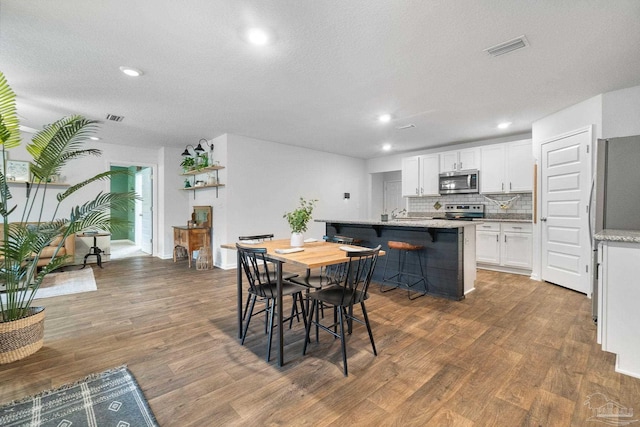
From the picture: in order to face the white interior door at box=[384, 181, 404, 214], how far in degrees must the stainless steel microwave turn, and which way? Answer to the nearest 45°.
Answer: approximately 135° to its right

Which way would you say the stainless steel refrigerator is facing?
to the viewer's left

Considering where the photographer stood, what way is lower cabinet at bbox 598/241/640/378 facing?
facing to the left of the viewer

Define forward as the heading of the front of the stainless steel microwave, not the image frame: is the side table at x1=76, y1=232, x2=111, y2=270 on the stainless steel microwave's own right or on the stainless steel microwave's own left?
on the stainless steel microwave's own right

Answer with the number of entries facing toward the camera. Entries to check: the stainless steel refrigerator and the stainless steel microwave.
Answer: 1

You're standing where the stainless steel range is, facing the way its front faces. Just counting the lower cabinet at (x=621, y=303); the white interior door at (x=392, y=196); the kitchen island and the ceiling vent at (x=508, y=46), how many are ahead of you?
3

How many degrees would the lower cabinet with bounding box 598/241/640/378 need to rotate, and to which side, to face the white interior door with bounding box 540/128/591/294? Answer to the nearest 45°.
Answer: approximately 90° to its right
